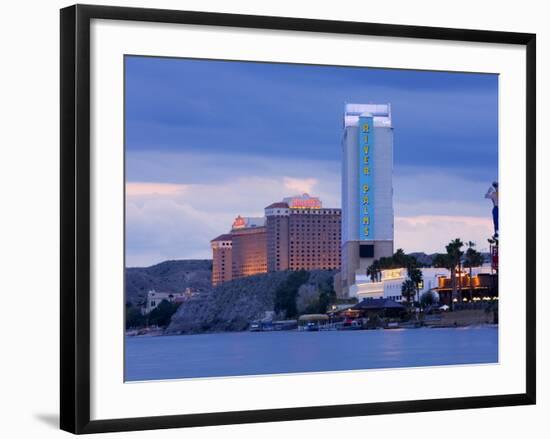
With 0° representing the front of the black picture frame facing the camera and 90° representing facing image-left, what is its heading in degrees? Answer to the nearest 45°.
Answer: approximately 315°
